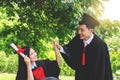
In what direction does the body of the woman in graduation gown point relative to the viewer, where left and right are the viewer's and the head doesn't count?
facing the viewer and to the right of the viewer
